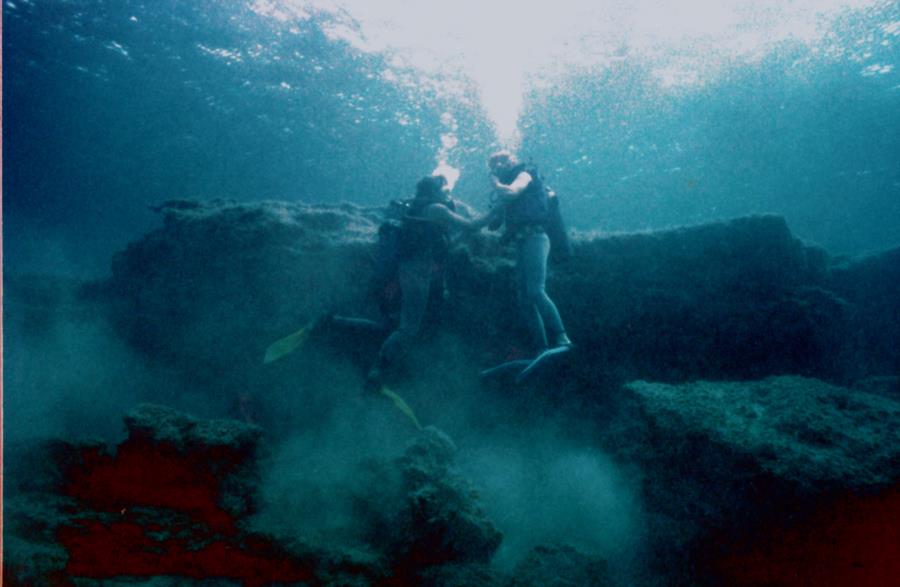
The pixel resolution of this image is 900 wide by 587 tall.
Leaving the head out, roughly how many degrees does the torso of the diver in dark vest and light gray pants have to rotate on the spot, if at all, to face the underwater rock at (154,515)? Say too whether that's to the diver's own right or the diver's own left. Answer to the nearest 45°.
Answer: approximately 45° to the diver's own left

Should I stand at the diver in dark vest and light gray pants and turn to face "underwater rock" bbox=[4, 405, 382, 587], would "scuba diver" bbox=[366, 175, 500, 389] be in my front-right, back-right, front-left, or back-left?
front-right

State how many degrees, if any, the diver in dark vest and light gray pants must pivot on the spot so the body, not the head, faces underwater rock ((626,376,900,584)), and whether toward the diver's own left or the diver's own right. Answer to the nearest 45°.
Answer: approximately 135° to the diver's own left

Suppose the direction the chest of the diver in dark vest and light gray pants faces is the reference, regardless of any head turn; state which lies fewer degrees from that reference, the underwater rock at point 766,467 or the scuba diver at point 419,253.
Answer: the scuba diver

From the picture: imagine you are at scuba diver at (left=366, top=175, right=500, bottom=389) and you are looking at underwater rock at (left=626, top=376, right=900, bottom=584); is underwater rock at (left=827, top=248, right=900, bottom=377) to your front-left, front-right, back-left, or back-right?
front-left

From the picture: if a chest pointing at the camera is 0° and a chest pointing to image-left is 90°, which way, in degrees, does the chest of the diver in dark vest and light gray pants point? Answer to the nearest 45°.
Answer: approximately 90°

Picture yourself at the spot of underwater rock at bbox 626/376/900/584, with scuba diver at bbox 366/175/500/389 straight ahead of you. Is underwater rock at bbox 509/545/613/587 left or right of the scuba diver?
left

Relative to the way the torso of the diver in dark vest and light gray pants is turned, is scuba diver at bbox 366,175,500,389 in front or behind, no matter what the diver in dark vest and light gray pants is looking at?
in front

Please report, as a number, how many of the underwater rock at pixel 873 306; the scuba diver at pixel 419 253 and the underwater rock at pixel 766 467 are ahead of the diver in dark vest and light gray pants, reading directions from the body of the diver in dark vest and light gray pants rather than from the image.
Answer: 1
